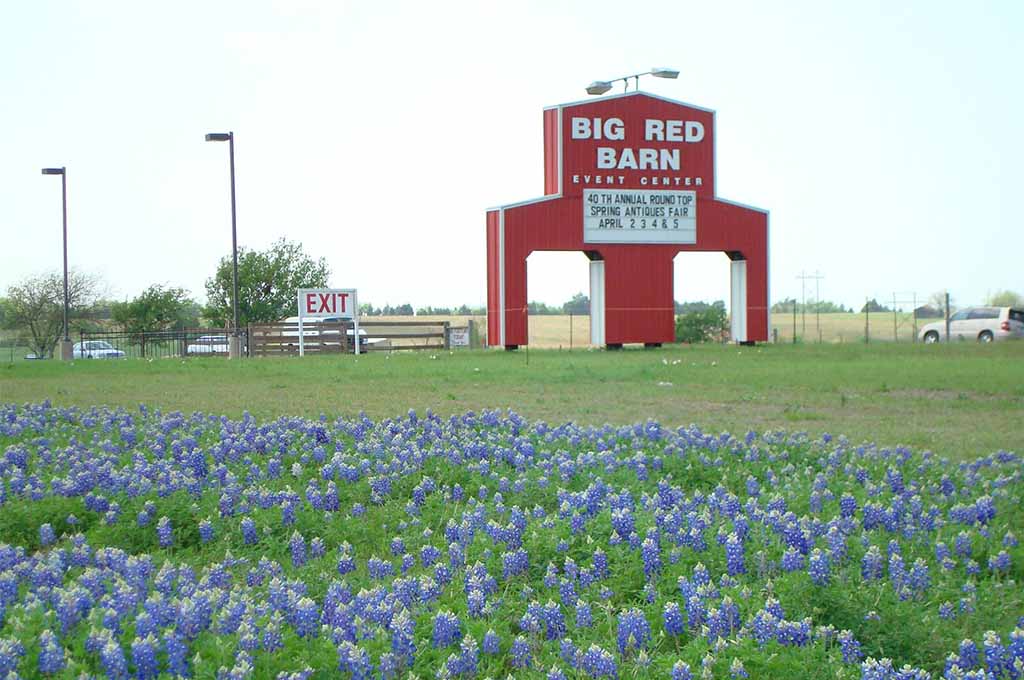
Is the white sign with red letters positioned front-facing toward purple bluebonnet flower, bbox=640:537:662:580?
yes

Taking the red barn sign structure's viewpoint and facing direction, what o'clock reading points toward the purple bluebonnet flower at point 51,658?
The purple bluebonnet flower is roughly at 12 o'clock from the red barn sign structure.

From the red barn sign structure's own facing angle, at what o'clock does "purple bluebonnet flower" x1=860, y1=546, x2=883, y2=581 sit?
The purple bluebonnet flower is roughly at 12 o'clock from the red barn sign structure.

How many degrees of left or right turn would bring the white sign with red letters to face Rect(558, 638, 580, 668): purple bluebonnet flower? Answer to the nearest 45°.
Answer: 0° — it already faces it

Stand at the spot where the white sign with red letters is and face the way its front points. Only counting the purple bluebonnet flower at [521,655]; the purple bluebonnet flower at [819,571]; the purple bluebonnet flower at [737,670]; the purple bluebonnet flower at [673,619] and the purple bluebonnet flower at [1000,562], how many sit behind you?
0

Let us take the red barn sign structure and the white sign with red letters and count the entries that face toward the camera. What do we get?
2

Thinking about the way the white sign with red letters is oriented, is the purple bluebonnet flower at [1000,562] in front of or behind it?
in front

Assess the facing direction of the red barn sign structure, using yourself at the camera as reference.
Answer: facing the viewer

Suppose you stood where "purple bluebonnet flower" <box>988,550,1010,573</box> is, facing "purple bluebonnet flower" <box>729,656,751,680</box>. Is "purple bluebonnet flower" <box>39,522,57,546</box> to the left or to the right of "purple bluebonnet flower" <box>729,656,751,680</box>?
right

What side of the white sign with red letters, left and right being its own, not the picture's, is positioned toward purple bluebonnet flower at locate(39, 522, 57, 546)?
front

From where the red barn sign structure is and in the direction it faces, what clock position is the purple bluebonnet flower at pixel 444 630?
The purple bluebonnet flower is roughly at 12 o'clock from the red barn sign structure.

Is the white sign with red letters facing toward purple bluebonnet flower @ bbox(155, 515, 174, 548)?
yes

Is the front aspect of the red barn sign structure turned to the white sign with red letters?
no

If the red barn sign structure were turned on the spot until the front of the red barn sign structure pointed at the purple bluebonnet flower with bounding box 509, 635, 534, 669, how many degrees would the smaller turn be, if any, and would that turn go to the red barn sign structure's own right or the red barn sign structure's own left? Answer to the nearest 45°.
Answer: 0° — it already faces it

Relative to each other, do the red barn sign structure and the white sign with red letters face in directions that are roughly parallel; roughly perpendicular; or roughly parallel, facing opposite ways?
roughly parallel

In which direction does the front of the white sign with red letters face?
toward the camera

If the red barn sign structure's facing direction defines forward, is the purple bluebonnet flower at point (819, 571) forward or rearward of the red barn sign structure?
forward

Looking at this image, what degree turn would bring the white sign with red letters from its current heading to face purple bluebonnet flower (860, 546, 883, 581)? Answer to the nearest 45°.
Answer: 0° — it already faces it

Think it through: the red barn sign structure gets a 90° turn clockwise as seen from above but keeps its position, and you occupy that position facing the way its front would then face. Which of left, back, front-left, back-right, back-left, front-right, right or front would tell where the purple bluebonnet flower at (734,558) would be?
left

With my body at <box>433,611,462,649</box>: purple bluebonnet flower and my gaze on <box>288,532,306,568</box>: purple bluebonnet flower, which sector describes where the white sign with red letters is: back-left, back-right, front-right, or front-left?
front-right

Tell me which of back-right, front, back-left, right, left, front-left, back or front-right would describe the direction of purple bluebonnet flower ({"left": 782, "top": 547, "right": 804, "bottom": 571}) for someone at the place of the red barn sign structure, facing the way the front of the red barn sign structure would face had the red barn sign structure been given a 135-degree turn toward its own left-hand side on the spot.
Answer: back-right
